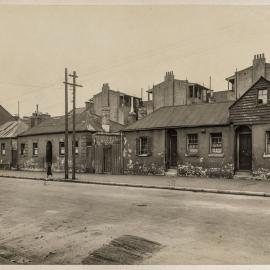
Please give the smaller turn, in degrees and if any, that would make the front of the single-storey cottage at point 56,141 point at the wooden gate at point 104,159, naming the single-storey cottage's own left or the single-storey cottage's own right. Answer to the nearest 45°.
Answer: approximately 90° to the single-storey cottage's own left

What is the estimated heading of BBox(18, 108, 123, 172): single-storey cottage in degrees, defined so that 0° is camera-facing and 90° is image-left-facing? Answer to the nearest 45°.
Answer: approximately 45°

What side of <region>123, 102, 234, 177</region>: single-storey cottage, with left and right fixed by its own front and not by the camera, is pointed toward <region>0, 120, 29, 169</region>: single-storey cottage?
right

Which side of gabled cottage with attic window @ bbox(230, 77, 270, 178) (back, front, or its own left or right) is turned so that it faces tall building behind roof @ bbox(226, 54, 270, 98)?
back

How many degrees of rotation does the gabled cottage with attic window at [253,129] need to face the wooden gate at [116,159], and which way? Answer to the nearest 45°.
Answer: approximately 135° to its right

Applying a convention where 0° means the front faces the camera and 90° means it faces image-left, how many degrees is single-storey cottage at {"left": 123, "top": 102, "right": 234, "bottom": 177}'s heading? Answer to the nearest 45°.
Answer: approximately 45°

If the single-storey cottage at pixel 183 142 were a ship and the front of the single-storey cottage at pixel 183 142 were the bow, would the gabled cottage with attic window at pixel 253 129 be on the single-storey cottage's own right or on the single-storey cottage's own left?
on the single-storey cottage's own left

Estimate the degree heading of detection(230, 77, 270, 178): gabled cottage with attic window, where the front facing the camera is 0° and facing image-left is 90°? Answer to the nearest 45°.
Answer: approximately 0°

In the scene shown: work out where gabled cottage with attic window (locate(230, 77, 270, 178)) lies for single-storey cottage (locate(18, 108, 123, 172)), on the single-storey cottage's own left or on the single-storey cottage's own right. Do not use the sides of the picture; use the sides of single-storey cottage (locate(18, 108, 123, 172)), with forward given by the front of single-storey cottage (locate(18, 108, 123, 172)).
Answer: on the single-storey cottage's own left

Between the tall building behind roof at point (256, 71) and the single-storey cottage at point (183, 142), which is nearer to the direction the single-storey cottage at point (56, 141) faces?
the single-storey cottage
